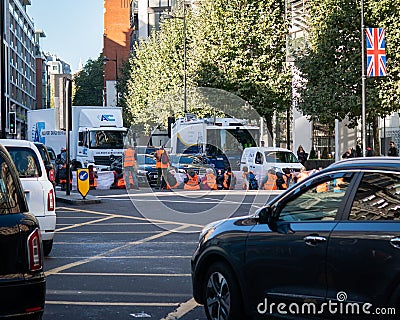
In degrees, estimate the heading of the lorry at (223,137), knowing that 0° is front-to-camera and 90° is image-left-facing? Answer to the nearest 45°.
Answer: approximately 315°

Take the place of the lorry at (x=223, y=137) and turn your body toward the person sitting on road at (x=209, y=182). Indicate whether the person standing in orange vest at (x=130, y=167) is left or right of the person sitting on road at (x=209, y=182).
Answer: right

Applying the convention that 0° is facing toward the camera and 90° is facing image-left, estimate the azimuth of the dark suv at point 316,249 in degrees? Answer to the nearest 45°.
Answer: approximately 90°

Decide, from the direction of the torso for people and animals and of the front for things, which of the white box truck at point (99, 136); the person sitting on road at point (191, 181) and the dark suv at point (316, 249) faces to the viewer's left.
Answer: the dark suv

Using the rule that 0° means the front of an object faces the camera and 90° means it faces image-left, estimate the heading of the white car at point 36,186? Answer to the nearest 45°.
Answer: approximately 135°

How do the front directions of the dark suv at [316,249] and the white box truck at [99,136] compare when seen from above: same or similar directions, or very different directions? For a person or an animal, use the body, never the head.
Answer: very different directions
